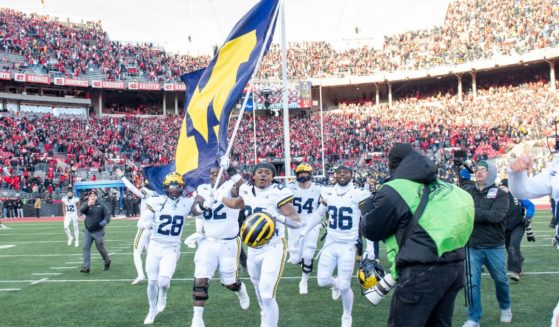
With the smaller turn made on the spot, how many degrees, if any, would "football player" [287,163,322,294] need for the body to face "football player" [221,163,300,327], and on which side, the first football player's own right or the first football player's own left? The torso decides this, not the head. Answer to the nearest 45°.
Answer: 0° — they already face them

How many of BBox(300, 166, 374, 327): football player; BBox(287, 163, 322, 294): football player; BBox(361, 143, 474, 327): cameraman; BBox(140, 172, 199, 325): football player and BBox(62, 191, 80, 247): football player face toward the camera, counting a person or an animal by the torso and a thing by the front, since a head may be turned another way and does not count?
4

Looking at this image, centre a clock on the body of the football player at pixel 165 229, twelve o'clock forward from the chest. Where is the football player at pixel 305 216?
the football player at pixel 305 216 is roughly at 8 o'clock from the football player at pixel 165 229.

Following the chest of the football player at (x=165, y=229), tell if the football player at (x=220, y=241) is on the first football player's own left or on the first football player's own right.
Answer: on the first football player's own left

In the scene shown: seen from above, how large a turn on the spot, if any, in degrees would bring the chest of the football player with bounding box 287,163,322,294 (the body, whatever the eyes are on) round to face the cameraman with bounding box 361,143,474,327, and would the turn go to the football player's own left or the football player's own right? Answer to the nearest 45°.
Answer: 0° — they already face them

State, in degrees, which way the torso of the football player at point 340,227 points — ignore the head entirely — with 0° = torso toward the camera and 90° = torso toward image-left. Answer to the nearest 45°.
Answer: approximately 0°

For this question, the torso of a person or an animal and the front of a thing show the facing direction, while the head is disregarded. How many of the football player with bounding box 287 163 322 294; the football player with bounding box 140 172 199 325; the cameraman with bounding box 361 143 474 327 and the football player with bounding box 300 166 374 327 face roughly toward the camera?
3
